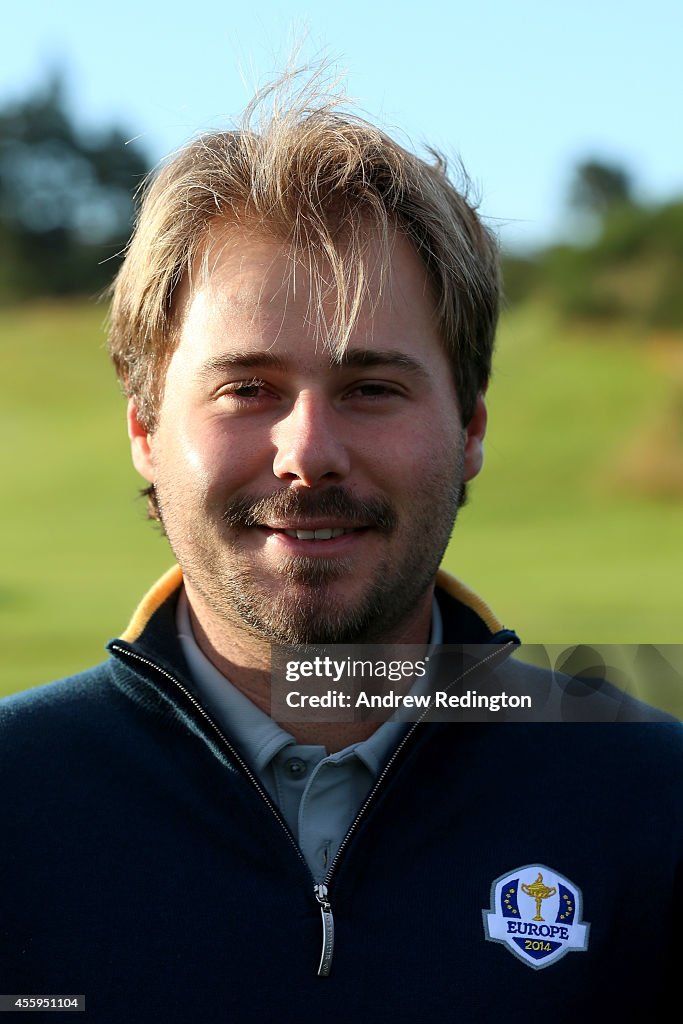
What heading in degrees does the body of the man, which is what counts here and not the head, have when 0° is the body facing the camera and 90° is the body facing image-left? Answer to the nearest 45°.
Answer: approximately 0°

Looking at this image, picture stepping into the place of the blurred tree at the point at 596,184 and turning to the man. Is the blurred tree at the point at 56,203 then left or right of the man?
right

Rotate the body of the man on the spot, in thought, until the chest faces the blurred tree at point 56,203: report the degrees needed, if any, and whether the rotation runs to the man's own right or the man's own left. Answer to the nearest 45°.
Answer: approximately 180°

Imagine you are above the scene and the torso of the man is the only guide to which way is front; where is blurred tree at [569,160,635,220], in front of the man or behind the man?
behind
